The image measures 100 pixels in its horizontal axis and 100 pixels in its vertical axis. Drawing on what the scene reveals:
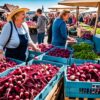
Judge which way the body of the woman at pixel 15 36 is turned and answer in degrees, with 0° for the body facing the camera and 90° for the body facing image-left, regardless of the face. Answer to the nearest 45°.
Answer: approximately 315°

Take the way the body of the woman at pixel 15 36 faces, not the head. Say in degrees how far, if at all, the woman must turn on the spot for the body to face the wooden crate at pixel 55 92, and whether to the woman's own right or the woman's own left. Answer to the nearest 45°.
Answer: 0° — they already face it

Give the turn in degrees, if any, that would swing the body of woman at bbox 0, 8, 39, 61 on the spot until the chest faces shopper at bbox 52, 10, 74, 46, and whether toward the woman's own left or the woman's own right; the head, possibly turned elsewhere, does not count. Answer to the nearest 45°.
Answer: approximately 90° to the woman's own left
